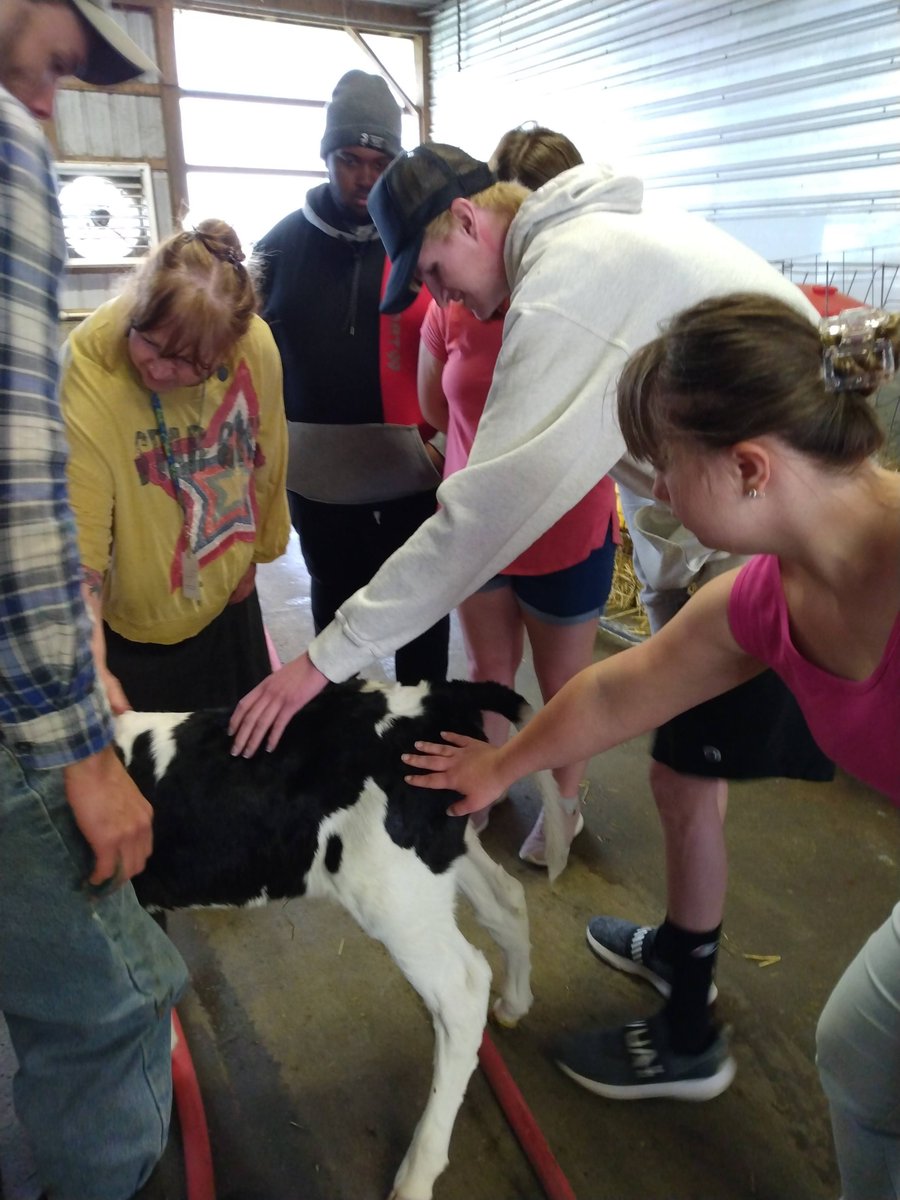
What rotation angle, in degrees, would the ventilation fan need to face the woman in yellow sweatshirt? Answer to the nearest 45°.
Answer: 0° — it already faces them

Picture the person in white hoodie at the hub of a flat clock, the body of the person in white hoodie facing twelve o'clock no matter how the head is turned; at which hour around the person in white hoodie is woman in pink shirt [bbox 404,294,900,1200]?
The woman in pink shirt is roughly at 8 o'clock from the person in white hoodie.

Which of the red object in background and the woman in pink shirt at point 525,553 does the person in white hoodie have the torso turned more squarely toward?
the woman in pink shirt

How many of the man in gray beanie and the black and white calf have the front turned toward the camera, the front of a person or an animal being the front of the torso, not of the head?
1

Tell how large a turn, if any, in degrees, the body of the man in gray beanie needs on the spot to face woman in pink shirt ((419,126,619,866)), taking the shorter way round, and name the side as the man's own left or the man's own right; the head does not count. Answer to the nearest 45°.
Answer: approximately 45° to the man's own left

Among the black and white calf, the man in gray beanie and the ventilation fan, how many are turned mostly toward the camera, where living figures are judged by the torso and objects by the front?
2

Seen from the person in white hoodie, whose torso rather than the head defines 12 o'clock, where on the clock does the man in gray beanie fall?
The man in gray beanie is roughly at 2 o'clock from the person in white hoodie.

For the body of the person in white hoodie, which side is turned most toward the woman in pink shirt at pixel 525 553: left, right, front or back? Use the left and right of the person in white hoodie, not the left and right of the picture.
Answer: right

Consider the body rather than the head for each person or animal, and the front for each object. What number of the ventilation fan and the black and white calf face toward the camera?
1
